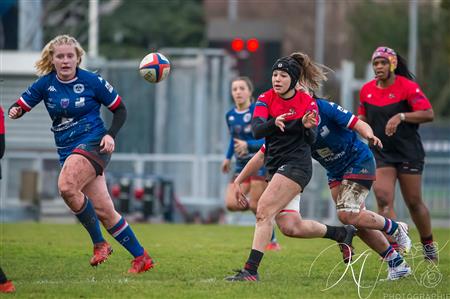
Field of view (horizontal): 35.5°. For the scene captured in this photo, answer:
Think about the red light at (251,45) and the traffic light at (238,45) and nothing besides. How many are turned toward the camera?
2

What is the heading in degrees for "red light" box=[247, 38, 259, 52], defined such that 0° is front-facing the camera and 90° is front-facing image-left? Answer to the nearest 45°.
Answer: approximately 0°

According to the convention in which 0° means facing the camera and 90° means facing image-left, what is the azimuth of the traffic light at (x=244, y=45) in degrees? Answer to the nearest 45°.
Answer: approximately 0°
